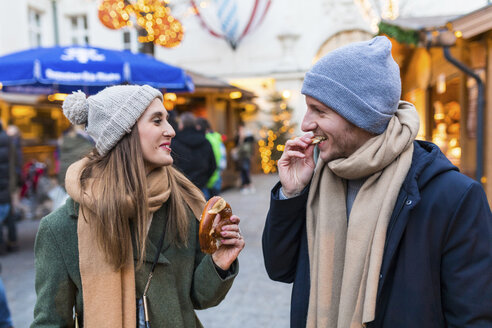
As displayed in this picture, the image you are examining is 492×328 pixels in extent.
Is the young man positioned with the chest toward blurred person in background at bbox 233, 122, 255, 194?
no

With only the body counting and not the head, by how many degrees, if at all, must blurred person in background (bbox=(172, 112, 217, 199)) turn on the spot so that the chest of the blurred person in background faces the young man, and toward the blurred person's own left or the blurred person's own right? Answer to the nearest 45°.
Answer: approximately 180°

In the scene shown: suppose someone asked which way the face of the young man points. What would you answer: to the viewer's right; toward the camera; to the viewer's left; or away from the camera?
to the viewer's left

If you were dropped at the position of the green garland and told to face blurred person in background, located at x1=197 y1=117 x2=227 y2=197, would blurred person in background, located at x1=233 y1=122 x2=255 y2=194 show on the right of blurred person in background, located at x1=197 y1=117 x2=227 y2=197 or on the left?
right

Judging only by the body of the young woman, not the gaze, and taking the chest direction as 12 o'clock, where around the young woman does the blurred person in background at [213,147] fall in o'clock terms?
The blurred person in background is roughly at 8 o'clock from the young woman.

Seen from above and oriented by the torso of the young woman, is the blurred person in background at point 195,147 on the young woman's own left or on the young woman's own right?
on the young woman's own left

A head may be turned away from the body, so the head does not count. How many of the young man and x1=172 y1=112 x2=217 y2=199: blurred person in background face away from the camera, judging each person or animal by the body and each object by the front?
1

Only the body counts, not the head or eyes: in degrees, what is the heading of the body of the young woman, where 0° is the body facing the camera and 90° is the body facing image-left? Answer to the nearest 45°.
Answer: approximately 315°

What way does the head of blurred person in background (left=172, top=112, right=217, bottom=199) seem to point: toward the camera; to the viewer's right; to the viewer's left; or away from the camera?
away from the camera

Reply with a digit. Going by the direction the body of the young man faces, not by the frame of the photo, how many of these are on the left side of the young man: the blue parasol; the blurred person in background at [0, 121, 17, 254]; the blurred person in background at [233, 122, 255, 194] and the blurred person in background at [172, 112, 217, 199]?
0

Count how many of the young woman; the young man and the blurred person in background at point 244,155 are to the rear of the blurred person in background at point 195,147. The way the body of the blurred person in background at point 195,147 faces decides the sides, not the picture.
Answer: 2

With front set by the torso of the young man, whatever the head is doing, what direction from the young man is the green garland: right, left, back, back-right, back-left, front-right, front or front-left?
back-right

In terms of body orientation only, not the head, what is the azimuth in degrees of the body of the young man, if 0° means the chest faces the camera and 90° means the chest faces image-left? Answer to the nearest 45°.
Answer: approximately 45°

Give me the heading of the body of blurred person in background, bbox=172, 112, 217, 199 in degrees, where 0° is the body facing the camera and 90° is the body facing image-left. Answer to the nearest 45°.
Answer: approximately 180°
